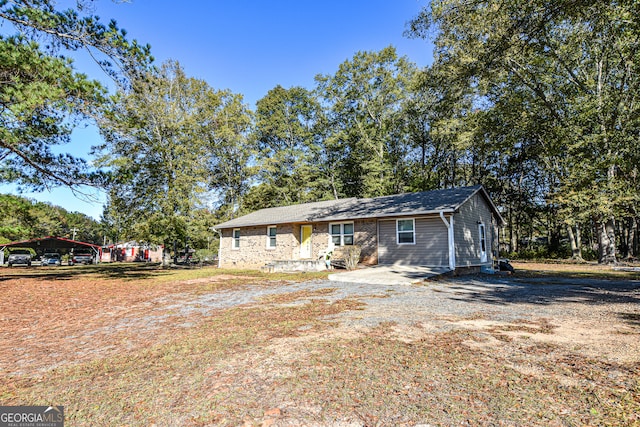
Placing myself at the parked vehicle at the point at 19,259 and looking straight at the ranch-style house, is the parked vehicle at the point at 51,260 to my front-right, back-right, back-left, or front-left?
front-left

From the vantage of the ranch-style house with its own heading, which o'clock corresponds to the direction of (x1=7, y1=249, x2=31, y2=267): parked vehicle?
The parked vehicle is roughly at 2 o'clock from the ranch-style house.

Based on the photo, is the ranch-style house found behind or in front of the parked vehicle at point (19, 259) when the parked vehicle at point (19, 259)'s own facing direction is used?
in front

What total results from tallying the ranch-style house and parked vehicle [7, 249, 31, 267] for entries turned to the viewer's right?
0

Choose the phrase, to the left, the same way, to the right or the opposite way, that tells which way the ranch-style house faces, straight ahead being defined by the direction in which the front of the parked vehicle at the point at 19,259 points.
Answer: to the right

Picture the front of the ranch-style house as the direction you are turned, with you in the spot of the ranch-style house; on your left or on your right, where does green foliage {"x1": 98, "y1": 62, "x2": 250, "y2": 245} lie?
on your right

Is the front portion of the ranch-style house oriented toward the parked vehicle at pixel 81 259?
no

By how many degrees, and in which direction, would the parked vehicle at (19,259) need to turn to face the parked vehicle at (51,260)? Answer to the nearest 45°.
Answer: approximately 90° to its left

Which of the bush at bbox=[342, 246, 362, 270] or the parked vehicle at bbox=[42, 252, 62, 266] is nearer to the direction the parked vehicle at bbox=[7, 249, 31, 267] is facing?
the bush

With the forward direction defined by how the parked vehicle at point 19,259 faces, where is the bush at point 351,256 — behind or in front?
in front

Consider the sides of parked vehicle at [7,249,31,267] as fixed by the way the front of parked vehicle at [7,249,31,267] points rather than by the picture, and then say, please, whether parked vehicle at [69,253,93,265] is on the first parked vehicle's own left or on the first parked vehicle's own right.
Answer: on the first parked vehicle's own left

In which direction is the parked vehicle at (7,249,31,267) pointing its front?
toward the camera

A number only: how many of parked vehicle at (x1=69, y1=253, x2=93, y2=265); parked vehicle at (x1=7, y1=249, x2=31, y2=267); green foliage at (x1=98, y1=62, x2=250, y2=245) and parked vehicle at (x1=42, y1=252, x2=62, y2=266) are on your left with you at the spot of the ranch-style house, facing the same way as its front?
0
